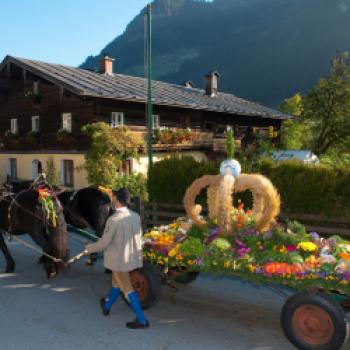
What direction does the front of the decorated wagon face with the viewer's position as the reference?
facing away from the viewer and to the left of the viewer

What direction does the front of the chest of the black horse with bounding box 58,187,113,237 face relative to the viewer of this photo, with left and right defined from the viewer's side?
facing away from the viewer and to the left of the viewer

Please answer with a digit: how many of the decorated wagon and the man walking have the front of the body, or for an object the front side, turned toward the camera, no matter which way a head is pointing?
0

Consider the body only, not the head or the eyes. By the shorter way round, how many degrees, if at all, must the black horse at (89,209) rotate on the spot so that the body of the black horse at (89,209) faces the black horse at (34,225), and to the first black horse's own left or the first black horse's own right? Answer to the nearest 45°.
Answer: approximately 90° to the first black horse's own left

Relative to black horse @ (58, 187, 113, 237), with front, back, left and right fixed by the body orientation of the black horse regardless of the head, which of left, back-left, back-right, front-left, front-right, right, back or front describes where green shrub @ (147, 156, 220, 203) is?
right

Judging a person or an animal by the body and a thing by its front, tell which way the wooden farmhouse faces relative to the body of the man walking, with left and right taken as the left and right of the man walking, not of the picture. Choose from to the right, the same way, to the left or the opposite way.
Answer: to the left

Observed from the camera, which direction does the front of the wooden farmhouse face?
facing the viewer and to the left of the viewer

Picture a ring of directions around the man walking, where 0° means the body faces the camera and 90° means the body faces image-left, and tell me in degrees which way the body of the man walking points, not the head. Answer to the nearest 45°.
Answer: approximately 135°

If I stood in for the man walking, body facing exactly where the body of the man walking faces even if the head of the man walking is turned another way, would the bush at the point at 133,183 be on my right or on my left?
on my right

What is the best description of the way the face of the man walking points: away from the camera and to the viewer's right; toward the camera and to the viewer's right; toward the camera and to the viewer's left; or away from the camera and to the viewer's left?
away from the camera and to the viewer's left

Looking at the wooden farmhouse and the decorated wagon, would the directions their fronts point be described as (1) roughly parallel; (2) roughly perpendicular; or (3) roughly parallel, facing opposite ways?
roughly perpendicular

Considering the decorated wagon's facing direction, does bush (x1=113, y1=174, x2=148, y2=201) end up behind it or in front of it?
in front
